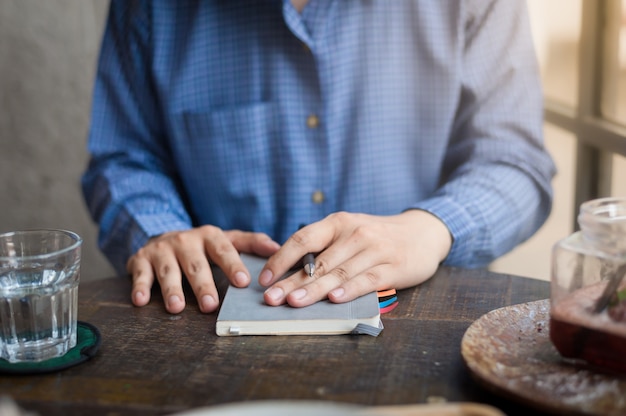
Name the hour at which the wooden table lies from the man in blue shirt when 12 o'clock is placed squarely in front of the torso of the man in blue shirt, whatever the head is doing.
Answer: The wooden table is roughly at 12 o'clock from the man in blue shirt.

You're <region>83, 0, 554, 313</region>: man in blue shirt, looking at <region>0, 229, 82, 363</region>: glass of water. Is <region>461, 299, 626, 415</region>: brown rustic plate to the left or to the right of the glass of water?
left

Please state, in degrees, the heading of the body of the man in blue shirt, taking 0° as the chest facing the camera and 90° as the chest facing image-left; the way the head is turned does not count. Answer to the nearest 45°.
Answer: approximately 0°

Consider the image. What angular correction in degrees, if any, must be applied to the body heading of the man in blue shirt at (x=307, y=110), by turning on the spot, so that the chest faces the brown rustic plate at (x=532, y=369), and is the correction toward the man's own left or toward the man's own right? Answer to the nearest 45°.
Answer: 0° — they already face it
